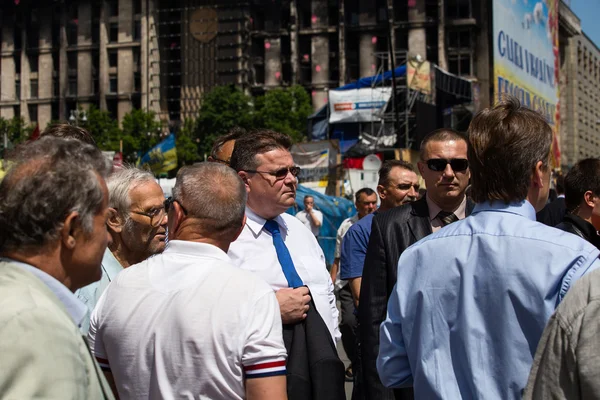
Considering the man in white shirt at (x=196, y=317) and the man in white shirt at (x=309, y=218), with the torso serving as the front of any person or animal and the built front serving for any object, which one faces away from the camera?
the man in white shirt at (x=196, y=317)

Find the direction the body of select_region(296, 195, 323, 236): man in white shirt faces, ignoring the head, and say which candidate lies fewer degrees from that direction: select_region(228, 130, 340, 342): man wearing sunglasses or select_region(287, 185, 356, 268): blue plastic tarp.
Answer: the man wearing sunglasses

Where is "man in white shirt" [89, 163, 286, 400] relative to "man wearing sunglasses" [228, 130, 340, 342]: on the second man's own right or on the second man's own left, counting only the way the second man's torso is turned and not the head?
on the second man's own right

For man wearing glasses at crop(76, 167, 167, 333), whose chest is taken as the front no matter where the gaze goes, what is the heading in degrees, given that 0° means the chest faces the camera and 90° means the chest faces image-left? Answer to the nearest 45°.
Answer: approximately 315°

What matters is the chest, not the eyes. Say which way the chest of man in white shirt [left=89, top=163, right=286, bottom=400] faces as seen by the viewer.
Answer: away from the camera

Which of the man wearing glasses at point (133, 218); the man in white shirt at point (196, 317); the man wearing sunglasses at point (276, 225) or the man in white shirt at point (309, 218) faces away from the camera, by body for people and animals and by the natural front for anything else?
the man in white shirt at point (196, 317)

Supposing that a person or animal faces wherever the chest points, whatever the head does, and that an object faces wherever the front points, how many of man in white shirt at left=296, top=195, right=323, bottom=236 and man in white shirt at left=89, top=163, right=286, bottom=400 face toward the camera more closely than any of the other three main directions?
1

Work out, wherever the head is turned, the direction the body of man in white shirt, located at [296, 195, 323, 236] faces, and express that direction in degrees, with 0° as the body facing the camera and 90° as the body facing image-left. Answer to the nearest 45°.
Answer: approximately 0°

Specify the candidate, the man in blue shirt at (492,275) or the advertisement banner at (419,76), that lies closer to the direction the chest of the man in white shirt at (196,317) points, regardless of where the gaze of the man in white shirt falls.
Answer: the advertisement banner

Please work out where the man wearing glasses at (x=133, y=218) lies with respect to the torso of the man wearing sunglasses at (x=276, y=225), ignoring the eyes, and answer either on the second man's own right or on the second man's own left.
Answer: on the second man's own right

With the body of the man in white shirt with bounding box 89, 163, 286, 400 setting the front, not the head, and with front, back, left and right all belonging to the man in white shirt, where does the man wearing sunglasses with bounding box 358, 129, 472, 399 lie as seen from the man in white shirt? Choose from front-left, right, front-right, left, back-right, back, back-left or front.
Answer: front-right

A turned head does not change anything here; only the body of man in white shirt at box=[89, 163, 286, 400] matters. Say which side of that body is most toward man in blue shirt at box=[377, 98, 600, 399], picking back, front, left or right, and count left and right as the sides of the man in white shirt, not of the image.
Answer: right
